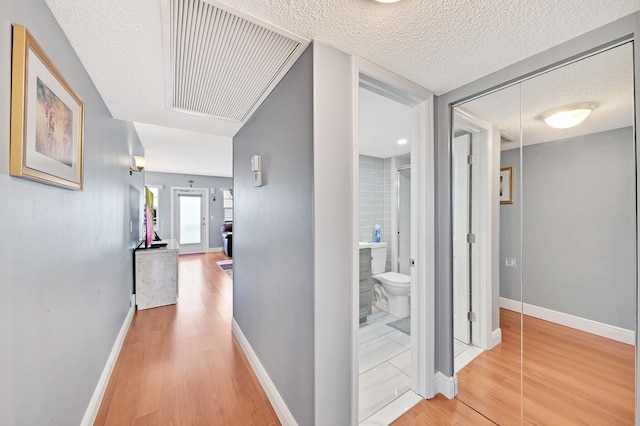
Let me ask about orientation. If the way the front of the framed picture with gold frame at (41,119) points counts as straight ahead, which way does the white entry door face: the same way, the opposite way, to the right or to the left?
to the right

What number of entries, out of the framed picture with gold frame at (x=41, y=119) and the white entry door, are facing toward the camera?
1

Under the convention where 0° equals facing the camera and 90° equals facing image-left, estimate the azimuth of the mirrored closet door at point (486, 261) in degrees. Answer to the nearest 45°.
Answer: approximately 45°

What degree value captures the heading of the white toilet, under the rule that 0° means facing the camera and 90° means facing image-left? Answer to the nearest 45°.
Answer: approximately 315°

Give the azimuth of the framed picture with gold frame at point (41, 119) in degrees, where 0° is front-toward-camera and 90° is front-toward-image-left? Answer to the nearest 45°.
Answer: approximately 270°

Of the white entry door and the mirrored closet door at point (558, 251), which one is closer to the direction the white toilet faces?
the mirrored closet door

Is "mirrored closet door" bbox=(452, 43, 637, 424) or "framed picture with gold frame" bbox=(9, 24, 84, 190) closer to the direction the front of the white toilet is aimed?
the mirrored closet door

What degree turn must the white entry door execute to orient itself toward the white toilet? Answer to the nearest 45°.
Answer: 0° — it already faces it

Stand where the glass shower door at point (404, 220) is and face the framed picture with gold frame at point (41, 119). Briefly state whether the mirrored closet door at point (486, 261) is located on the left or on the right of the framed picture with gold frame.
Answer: left
